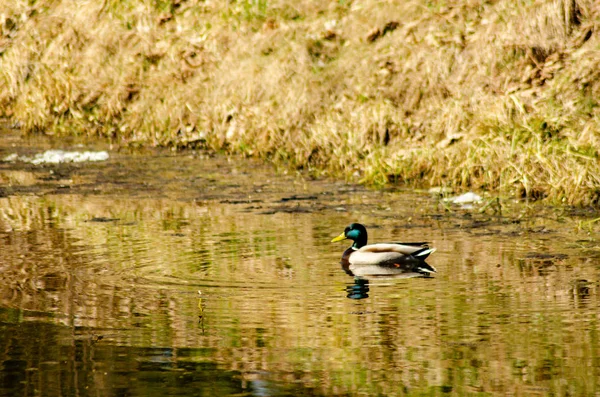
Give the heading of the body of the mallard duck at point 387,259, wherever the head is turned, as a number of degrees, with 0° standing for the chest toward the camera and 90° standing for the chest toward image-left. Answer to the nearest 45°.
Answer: approximately 90°
